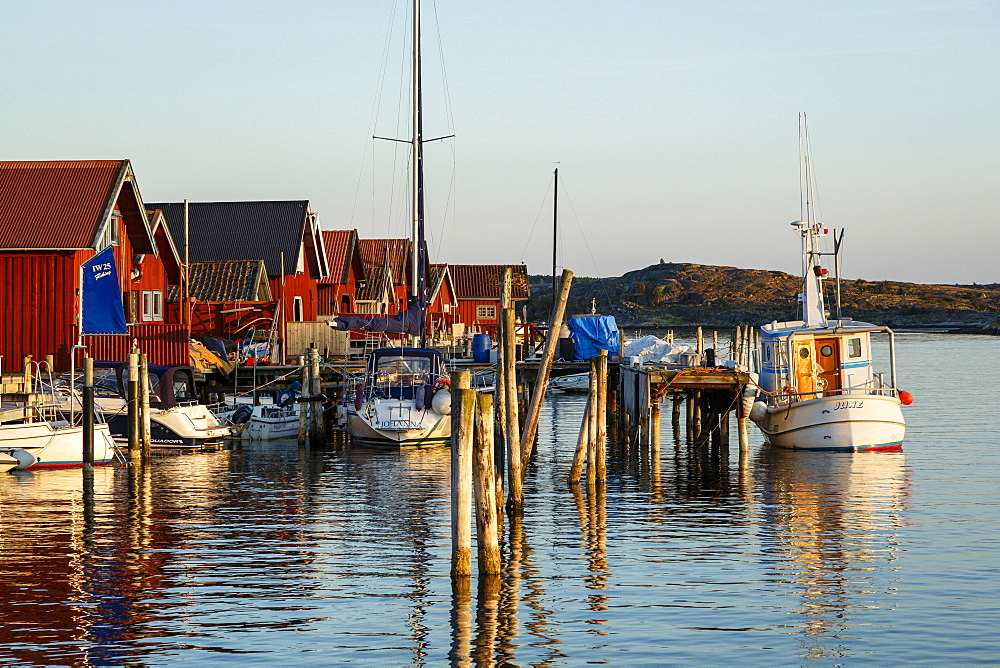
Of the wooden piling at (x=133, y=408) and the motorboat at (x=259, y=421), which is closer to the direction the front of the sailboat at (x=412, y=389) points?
the motorboat

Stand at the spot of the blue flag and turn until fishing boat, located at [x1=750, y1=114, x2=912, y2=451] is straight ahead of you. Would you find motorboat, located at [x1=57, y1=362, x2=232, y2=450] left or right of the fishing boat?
right

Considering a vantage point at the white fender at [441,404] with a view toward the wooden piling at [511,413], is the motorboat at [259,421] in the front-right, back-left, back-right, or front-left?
back-right
